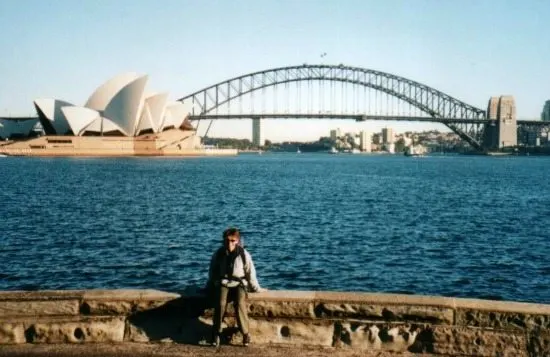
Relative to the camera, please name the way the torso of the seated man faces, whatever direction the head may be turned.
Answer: toward the camera
